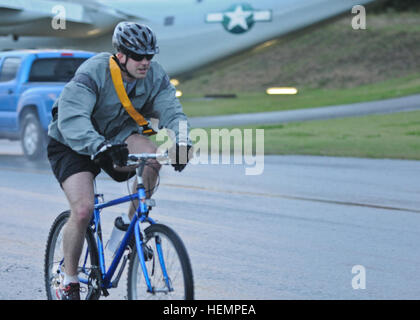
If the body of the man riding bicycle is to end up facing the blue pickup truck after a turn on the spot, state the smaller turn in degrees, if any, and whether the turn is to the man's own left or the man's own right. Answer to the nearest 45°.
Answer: approximately 135° to the man's own left

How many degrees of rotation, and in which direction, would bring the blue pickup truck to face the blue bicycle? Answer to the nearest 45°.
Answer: approximately 135° to its left

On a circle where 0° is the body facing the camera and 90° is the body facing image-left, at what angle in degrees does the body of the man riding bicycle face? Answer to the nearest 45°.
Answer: approximately 315°

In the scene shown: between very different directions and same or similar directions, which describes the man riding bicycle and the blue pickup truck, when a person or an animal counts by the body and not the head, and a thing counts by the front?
very different directions

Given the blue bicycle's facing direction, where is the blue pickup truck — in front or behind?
behind

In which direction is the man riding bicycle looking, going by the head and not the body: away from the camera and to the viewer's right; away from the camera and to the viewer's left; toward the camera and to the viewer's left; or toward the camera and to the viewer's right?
toward the camera and to the viewer's right

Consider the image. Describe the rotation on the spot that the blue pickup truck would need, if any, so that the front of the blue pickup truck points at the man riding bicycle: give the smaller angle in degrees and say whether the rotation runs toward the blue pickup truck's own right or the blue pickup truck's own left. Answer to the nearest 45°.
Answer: approximately 135° to the blue pickup truck's own left

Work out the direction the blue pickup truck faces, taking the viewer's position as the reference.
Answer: facing away from the viewer and to the left of the viewer
